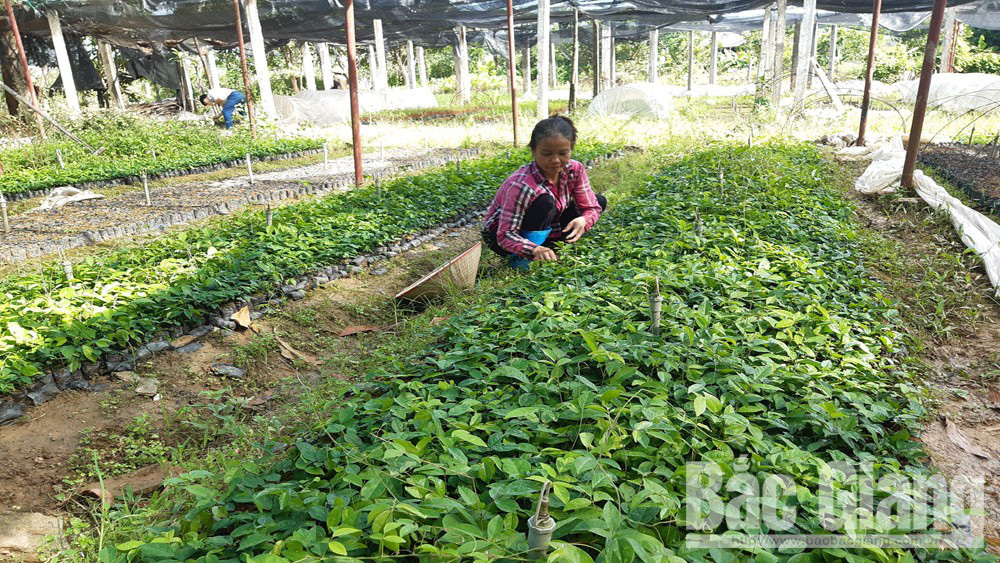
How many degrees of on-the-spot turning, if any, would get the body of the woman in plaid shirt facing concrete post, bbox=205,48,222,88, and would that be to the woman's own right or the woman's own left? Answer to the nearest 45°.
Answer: approximately 180°

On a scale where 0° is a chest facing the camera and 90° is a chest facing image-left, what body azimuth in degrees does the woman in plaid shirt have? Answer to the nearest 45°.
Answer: approximately 315°

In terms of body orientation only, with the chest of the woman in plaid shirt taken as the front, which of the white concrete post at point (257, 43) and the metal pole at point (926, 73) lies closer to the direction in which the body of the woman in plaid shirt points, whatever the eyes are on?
the metal pole

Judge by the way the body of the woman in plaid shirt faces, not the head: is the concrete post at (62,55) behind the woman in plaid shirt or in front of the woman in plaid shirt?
behind

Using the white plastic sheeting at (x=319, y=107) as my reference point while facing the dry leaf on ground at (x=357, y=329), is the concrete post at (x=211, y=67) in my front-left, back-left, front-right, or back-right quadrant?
back-right

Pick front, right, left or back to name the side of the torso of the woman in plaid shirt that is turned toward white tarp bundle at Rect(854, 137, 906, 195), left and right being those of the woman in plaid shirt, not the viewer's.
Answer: left

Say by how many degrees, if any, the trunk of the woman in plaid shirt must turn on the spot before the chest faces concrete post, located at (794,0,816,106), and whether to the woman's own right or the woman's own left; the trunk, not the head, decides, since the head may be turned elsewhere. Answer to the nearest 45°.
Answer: approximately 90° to the woman's own left

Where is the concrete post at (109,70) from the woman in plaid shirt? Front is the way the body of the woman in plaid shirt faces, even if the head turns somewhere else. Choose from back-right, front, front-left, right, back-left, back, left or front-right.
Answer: back

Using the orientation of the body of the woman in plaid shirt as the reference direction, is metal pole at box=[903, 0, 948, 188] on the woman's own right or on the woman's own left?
on the woman's own left

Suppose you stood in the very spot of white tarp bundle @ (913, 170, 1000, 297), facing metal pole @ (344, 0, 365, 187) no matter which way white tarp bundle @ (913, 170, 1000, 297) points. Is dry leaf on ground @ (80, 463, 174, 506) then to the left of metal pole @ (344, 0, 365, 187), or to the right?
left

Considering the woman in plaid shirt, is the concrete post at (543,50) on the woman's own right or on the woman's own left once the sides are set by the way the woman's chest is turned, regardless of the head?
on the woman's own left

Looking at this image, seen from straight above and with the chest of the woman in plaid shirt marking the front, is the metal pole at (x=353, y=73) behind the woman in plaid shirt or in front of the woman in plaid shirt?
behind
